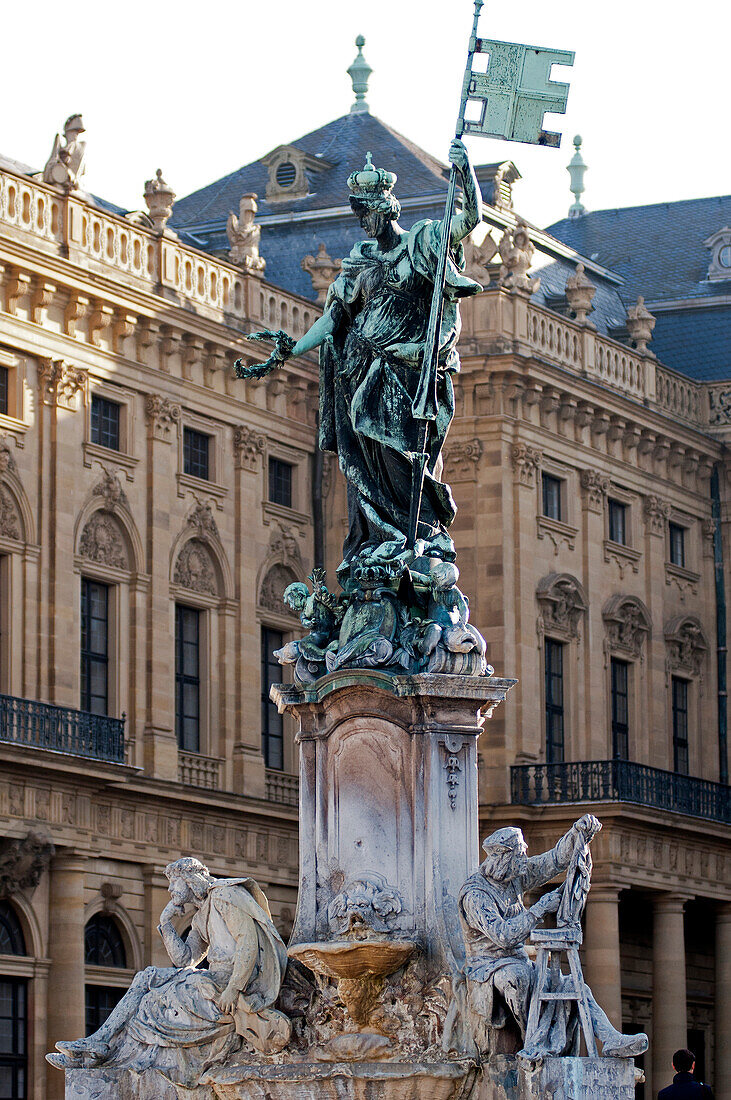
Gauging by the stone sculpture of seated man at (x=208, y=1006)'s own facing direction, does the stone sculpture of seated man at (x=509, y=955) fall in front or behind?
behind

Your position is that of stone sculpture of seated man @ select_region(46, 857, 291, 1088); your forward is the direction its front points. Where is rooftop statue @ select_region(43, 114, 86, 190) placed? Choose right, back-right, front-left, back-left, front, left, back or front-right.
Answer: right

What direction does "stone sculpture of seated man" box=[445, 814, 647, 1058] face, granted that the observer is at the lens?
facing the viewer and to the right of the viewer

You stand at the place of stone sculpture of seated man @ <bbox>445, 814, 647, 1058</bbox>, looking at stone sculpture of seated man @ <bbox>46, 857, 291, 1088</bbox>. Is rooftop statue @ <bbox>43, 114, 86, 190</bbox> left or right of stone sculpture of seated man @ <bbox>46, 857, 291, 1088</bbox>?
right

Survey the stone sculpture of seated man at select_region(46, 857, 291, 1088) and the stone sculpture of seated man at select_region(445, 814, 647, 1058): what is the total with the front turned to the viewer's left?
1

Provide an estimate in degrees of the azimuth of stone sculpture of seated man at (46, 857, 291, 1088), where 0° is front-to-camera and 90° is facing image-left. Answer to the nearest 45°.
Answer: approximately 90°

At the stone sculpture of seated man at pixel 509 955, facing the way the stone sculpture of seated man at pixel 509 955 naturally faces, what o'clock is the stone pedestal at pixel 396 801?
The stone pedestal is roughly at 6 o'clock from the stone sculpture of seated man.

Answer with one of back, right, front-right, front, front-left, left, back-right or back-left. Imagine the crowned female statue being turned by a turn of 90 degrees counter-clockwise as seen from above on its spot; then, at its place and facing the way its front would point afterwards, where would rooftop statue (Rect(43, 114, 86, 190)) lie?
back-left

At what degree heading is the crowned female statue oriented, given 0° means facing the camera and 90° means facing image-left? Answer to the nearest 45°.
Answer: approximately 45°

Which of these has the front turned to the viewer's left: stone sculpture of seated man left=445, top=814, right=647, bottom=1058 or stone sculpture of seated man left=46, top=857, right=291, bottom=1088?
stone sculpture of seated man left=46, top=857, right=291, bottom=1088
